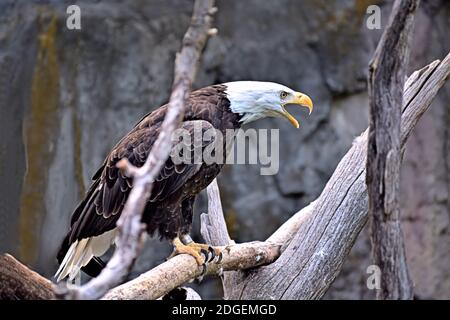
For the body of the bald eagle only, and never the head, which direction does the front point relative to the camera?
to the viewer's right

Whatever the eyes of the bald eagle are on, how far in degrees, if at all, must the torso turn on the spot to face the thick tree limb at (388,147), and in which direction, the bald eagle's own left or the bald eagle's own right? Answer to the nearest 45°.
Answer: approximately 45° to the bald eagle's own right

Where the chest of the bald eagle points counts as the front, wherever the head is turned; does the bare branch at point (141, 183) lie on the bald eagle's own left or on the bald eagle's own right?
on the bald eagle's own right

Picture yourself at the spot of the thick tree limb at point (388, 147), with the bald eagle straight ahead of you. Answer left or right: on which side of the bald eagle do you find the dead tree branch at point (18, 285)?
left
